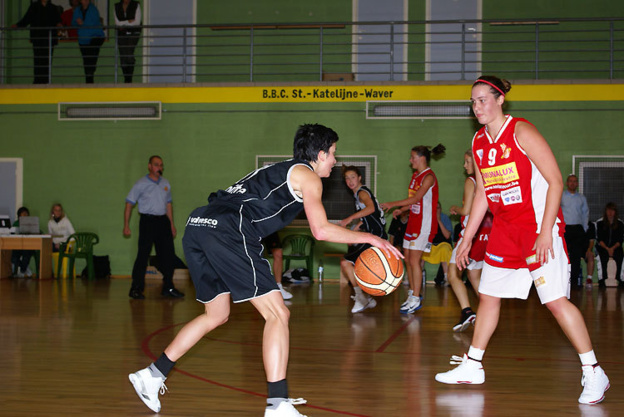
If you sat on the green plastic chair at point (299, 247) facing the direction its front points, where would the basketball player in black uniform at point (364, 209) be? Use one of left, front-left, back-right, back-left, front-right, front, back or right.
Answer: front

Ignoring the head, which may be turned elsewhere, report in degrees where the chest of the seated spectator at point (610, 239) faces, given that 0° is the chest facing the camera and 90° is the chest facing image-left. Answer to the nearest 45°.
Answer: approximately 0°

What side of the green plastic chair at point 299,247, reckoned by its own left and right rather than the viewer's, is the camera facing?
front

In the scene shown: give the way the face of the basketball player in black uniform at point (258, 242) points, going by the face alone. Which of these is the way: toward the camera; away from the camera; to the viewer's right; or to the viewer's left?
to the viewer's right

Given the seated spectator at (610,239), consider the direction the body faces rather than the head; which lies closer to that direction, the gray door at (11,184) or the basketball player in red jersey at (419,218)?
the basketball player in red jersey

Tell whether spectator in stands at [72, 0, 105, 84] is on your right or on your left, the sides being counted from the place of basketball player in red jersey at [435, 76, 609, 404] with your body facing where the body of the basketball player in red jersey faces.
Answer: on your right

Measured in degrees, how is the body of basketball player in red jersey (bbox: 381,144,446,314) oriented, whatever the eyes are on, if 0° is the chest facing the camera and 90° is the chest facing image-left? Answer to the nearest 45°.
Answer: approximately 90°

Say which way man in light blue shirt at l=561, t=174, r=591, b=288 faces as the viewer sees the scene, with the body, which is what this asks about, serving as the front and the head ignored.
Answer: toward the camera

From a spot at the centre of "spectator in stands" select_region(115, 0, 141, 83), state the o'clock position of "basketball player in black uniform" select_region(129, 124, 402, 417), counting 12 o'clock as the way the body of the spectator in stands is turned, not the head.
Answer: The basketball player in black uniform is roughly at 12 o'clock from the spectator in stands.

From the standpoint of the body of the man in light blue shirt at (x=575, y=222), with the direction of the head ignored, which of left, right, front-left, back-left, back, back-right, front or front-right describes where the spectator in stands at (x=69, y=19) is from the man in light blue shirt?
right

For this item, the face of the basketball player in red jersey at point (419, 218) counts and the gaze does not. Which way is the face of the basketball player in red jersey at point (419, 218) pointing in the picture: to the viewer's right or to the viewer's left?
to the viewer's left
